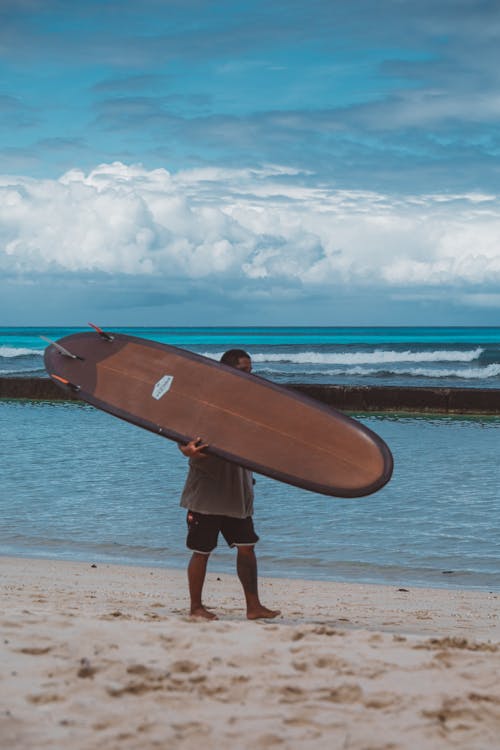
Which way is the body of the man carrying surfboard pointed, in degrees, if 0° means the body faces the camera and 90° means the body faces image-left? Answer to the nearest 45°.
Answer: approximately 270°
